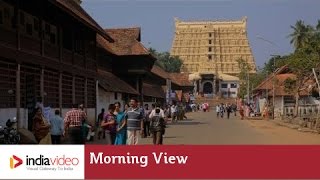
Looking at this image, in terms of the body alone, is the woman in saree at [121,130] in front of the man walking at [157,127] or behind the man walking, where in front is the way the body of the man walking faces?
behind

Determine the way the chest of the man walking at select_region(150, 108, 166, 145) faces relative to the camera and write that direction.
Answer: away from the camera

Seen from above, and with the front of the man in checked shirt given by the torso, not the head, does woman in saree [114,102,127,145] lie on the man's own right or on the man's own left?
on the man's own right

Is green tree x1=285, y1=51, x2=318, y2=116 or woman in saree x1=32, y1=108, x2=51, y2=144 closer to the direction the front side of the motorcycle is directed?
the woman in saree

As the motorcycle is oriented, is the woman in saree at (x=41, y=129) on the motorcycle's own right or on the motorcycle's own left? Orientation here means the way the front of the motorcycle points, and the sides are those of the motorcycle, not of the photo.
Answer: on the motorcycle's own left

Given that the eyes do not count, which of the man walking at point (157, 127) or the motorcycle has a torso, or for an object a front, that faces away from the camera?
the man walking
